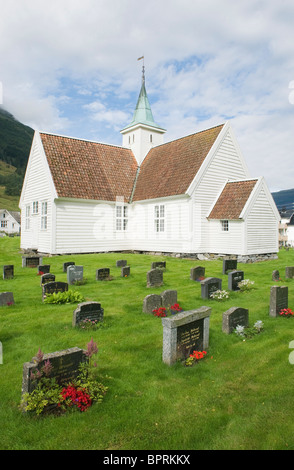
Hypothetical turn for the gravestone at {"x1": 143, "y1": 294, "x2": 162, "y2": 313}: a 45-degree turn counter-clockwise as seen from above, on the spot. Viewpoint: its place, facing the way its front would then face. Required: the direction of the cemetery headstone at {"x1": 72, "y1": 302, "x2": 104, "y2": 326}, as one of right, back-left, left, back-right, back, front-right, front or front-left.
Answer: back-right

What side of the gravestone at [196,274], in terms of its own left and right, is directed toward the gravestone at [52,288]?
right

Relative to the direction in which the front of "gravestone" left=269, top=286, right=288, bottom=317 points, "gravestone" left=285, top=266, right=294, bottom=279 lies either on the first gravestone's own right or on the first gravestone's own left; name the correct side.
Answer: on the first gravestone's own left

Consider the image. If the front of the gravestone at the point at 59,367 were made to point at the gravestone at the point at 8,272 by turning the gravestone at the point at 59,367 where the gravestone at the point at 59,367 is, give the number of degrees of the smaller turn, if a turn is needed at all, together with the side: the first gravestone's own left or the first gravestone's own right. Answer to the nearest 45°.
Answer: approximately 135° to the first gravestone's own left

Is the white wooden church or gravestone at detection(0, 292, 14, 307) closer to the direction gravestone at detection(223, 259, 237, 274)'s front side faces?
the gravestone

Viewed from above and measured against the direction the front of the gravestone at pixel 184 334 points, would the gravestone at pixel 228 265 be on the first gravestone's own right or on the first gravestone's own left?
on the first gravestone's own left

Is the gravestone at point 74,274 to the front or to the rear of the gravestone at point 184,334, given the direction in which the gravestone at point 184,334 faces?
to the rear

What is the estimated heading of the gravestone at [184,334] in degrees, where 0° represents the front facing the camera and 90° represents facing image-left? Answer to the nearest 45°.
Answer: approximately 315°

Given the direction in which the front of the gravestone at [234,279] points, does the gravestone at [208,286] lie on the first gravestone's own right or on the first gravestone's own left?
on the first gravestone's own right

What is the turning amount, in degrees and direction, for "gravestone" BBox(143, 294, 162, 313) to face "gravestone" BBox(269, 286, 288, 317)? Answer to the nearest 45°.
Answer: approximately 45° to its left

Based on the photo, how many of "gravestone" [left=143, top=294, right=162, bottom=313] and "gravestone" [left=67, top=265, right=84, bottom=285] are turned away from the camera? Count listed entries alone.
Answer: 0

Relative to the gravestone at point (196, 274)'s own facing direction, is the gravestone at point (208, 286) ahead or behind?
ahead

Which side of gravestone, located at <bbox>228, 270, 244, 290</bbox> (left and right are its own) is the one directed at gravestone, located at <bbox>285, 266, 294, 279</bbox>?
left

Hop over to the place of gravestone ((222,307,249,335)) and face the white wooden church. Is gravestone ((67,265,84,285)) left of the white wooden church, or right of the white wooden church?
left
